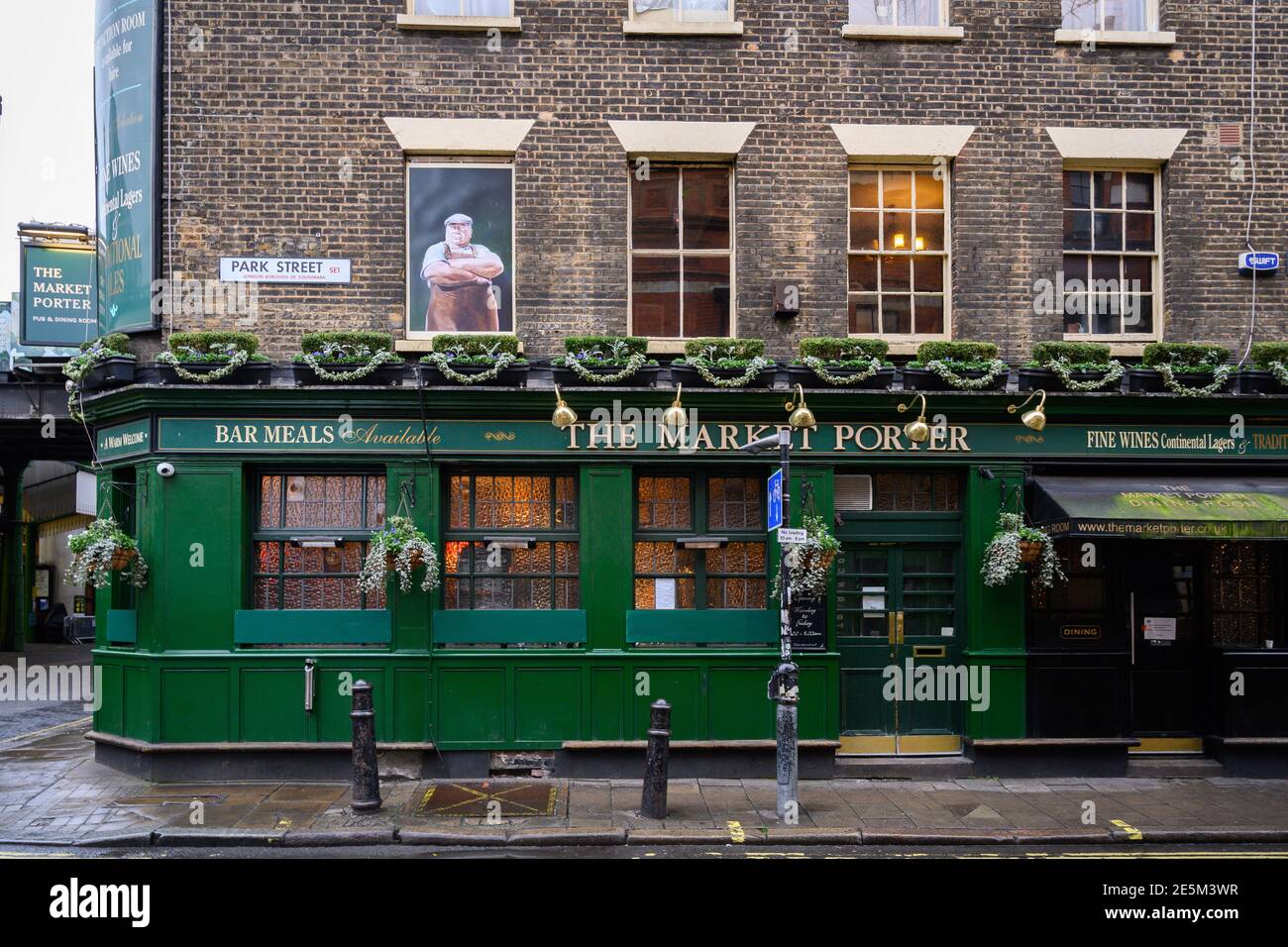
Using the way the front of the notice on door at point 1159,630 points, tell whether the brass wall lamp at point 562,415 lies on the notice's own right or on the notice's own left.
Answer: on the notice's own right

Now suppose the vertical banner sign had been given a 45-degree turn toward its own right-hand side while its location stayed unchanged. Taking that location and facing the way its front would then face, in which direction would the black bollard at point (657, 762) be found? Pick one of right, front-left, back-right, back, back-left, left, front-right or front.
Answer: back-left

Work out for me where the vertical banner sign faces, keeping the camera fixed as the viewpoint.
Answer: facing the viewer and to the left of the viewer

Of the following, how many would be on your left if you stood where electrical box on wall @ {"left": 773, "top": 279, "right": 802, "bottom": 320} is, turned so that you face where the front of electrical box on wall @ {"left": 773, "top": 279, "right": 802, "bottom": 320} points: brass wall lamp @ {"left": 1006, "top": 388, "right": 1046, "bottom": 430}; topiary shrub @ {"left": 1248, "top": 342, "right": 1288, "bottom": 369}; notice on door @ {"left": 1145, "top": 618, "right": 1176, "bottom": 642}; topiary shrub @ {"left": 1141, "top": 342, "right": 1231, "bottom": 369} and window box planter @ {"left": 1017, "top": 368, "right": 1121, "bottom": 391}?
5

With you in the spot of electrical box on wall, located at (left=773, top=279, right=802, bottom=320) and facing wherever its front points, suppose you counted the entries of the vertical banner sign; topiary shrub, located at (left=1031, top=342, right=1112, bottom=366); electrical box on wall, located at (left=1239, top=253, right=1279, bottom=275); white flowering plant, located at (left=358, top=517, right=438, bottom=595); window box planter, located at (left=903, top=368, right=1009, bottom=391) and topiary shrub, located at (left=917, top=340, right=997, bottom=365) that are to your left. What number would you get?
4

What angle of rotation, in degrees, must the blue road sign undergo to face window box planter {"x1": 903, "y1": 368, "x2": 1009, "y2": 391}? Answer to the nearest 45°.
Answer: approximately 180°

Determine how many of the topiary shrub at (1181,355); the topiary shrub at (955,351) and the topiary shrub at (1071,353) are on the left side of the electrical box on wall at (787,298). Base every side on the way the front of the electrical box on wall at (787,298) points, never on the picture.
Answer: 3

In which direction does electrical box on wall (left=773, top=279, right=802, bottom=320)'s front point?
toward the camera

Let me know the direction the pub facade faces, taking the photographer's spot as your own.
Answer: facing the viewer
